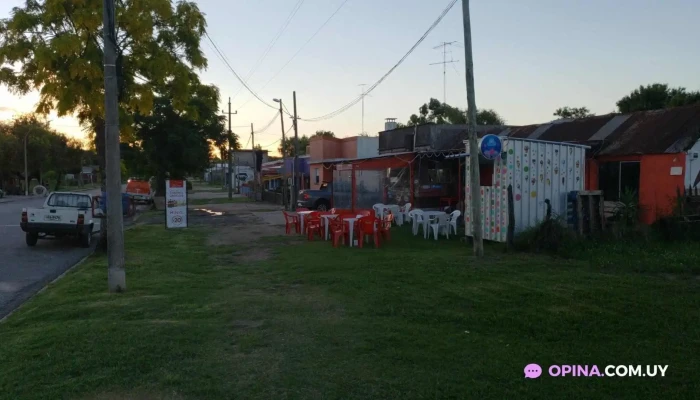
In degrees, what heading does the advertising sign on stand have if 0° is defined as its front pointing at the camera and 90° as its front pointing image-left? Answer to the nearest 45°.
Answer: approximately 0°

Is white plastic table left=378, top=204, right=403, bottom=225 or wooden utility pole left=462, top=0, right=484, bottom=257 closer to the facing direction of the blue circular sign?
the wooden utility pole

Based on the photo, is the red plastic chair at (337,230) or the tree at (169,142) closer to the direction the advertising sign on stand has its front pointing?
the red plastic chair

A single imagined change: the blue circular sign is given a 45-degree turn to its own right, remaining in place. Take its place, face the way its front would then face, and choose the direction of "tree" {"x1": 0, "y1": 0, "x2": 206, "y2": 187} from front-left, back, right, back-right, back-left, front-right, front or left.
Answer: front-right

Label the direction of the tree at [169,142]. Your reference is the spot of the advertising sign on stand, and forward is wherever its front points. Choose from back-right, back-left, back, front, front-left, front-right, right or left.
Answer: back

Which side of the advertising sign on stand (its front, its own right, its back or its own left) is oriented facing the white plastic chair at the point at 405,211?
left

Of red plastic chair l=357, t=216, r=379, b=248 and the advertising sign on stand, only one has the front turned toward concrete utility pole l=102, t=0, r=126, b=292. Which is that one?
the advertising sign on stand
